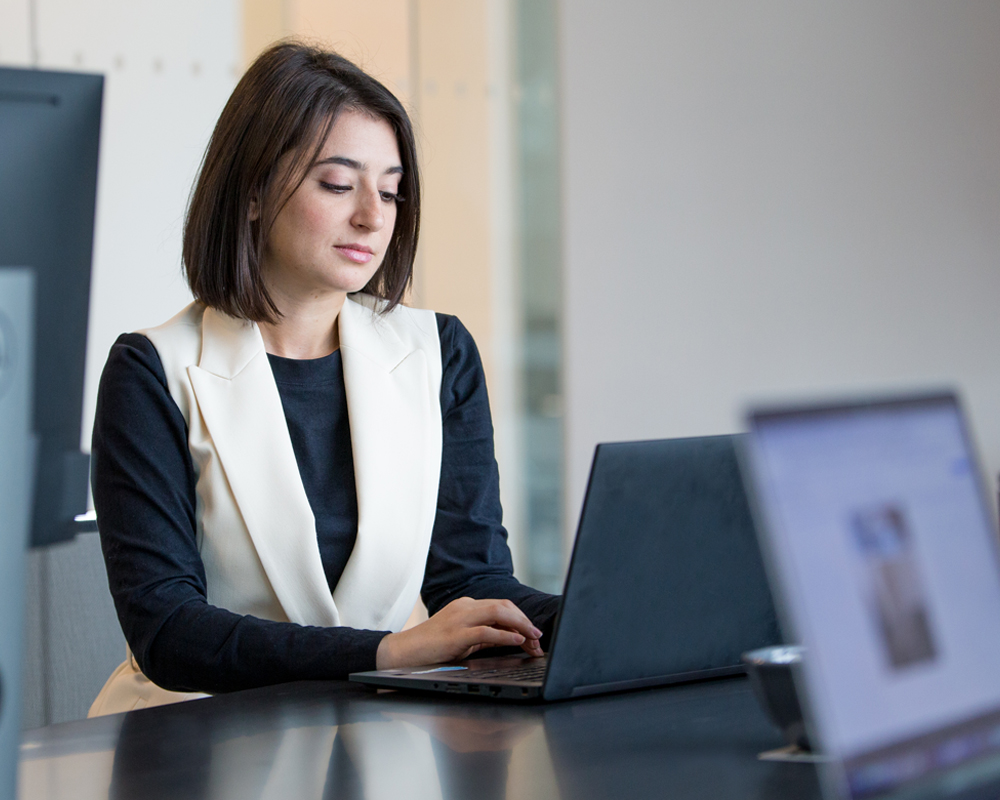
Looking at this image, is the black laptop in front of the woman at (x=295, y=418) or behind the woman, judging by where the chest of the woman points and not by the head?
in front

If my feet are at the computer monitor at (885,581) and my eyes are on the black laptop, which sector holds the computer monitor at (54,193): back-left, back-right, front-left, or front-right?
front-left

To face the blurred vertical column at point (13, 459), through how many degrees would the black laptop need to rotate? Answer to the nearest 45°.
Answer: approximately 90° to its left

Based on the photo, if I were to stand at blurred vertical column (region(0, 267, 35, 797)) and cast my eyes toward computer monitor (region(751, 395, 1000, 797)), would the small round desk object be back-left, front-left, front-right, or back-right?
front-left

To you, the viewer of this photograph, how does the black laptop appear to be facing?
facing away from the viewer and to the left of the viewer

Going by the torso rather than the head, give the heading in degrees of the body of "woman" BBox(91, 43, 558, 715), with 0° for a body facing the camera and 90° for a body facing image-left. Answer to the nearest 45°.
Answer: approximately 315°

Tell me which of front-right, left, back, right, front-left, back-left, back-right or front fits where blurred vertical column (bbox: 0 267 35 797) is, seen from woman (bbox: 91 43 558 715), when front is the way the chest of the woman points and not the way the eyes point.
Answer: front-right

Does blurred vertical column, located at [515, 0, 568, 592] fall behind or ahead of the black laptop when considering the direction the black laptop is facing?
ahead

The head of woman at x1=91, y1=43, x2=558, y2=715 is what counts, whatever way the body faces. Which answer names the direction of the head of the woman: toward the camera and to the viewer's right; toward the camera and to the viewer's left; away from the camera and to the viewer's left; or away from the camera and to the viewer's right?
toward the camera and to the viewer's right

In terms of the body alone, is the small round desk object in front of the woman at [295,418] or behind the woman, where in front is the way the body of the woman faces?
in front

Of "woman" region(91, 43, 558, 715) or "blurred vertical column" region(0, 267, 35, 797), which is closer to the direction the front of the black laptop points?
the woman

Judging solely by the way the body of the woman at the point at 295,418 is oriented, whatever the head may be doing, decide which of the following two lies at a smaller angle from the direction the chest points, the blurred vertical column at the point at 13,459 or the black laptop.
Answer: the black laptop

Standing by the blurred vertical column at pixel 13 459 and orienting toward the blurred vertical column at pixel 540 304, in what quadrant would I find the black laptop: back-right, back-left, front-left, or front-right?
front-right

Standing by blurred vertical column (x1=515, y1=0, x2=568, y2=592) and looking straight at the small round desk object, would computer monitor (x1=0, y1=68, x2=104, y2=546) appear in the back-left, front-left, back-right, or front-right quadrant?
front-right

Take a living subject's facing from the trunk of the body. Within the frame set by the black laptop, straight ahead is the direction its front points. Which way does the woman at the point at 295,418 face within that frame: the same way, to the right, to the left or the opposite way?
the opposite way
